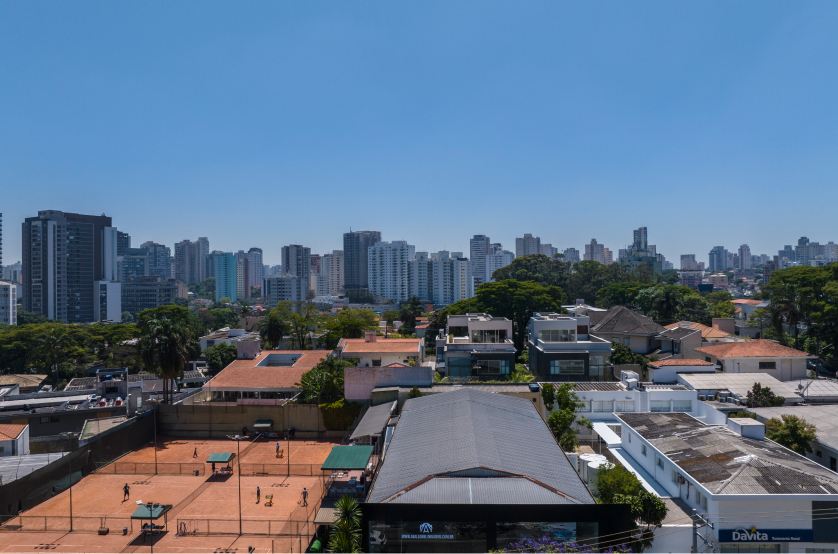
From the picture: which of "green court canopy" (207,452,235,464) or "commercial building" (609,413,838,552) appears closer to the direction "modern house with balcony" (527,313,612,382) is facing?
the commercial building

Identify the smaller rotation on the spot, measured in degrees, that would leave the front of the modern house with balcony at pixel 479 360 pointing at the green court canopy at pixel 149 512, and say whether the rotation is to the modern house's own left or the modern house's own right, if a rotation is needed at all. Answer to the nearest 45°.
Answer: approximately 45° to the modern house's own right

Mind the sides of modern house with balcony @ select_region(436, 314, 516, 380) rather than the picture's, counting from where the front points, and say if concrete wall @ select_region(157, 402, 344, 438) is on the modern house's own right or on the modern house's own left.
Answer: on the modern house's own right

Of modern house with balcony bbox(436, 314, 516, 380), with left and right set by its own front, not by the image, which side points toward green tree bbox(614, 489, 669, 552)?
front

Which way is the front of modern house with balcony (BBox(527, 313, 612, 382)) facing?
toward the camera

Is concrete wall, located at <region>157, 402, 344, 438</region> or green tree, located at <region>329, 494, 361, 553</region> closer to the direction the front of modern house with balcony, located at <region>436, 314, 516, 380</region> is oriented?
the green tree

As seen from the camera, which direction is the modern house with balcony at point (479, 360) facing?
toward the camera

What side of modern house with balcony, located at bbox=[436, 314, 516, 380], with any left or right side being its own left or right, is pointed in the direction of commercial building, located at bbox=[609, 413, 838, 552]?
front

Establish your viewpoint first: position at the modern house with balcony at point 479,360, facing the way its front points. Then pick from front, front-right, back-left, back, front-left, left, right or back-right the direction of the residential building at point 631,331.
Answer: back-left

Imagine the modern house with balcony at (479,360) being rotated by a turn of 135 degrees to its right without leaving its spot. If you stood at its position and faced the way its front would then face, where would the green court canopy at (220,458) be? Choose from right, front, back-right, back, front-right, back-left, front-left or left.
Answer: left

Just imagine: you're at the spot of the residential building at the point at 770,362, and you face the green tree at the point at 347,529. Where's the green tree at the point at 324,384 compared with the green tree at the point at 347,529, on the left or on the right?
right

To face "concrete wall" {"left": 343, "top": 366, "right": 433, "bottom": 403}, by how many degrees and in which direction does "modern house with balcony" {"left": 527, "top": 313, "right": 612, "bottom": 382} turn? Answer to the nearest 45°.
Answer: approximately 45° to its right

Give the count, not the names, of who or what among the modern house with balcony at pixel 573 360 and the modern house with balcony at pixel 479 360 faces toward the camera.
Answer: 2

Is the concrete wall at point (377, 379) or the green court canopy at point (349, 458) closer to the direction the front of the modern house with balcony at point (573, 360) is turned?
the green court canopy
